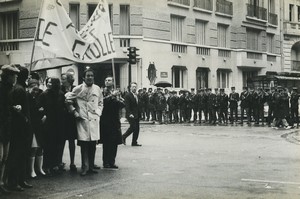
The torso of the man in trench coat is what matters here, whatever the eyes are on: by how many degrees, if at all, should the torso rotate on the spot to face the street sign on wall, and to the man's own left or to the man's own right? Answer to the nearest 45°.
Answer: approximately 180°

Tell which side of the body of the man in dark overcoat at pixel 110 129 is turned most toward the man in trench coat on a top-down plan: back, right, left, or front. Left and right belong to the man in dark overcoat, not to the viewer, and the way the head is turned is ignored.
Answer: right

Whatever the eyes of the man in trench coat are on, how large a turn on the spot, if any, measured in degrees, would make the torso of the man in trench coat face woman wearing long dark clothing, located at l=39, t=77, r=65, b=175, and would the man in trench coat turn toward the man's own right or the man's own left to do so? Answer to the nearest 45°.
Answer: approximately 90° to the man's own right

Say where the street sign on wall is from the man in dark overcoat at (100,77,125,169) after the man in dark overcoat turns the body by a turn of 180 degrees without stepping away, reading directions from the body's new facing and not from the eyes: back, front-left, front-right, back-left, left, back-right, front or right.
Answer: front-right

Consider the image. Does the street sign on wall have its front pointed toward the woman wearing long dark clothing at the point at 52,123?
yes

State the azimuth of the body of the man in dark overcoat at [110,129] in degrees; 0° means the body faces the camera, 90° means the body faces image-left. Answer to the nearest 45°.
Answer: approximately 315°

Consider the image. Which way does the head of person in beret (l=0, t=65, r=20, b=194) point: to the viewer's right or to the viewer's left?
to the viewer's right

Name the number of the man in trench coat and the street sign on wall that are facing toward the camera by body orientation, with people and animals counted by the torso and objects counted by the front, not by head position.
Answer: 2

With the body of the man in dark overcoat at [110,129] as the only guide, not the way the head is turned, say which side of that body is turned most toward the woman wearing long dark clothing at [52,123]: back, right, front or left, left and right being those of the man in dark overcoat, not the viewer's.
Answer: right

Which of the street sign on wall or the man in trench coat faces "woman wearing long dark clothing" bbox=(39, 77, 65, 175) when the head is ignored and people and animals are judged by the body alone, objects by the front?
the street sign on wall
